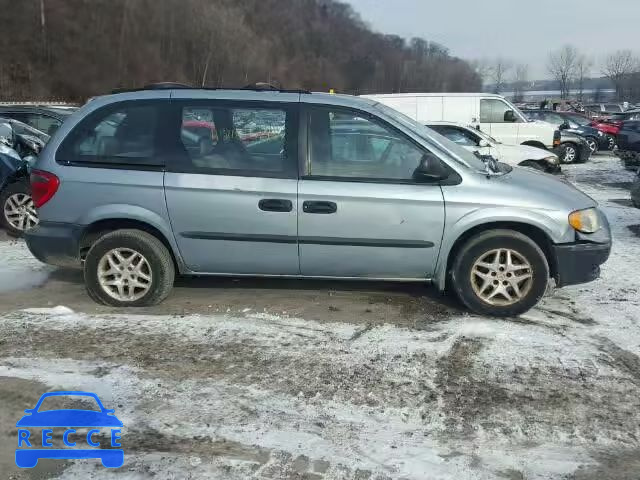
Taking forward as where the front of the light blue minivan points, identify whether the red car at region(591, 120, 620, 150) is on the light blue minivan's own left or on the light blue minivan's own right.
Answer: on the light blue minivan's own left

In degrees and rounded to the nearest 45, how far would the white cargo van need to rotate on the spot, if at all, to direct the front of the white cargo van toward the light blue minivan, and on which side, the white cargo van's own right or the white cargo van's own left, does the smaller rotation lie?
approximately 90° to the white cargo van's own right

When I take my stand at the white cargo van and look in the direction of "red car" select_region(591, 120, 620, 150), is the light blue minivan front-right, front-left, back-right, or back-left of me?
back-right

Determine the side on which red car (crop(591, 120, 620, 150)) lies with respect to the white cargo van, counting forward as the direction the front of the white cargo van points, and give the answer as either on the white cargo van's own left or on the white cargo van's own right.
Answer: on the white cargo van's own left

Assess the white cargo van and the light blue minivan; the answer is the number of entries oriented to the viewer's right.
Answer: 2

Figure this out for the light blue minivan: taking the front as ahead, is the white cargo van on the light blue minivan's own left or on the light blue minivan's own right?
on the light blue minivan's own left

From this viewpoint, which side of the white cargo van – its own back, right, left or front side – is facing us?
right

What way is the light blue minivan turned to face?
to the viewer's right
